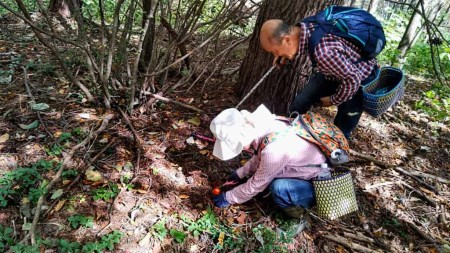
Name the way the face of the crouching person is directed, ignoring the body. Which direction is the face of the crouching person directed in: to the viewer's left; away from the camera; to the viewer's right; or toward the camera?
to the viewer's left

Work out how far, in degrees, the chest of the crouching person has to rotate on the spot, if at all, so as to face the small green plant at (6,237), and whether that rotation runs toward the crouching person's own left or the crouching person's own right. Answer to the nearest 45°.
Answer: approximately 45° to the crouching person's own left

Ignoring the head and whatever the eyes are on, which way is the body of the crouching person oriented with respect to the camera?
to the viewer's left

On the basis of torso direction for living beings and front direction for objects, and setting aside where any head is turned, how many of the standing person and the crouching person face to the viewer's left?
2

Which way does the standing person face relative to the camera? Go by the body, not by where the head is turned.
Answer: to the viewer's left

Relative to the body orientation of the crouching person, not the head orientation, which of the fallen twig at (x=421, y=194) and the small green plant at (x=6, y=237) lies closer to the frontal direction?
the small green plant

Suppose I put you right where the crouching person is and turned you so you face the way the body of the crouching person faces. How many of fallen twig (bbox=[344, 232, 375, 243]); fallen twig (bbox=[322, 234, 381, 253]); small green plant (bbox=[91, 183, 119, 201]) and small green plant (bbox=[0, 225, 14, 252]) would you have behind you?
2
